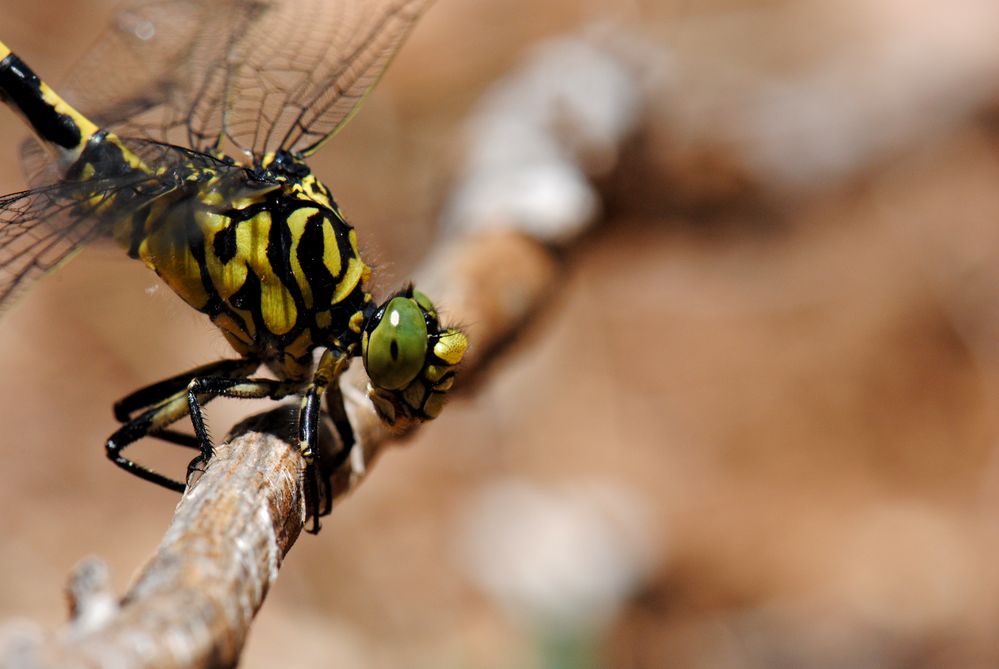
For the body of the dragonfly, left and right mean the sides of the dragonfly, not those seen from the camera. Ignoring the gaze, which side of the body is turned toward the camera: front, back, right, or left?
right
